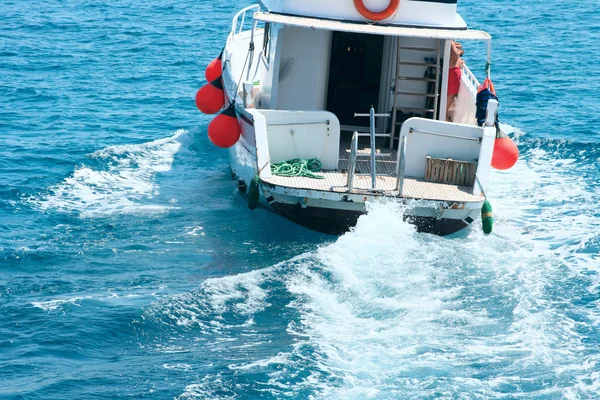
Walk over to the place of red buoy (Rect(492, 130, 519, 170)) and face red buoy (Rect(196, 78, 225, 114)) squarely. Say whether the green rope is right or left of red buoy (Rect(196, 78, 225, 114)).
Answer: left

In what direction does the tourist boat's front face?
away from the camera
